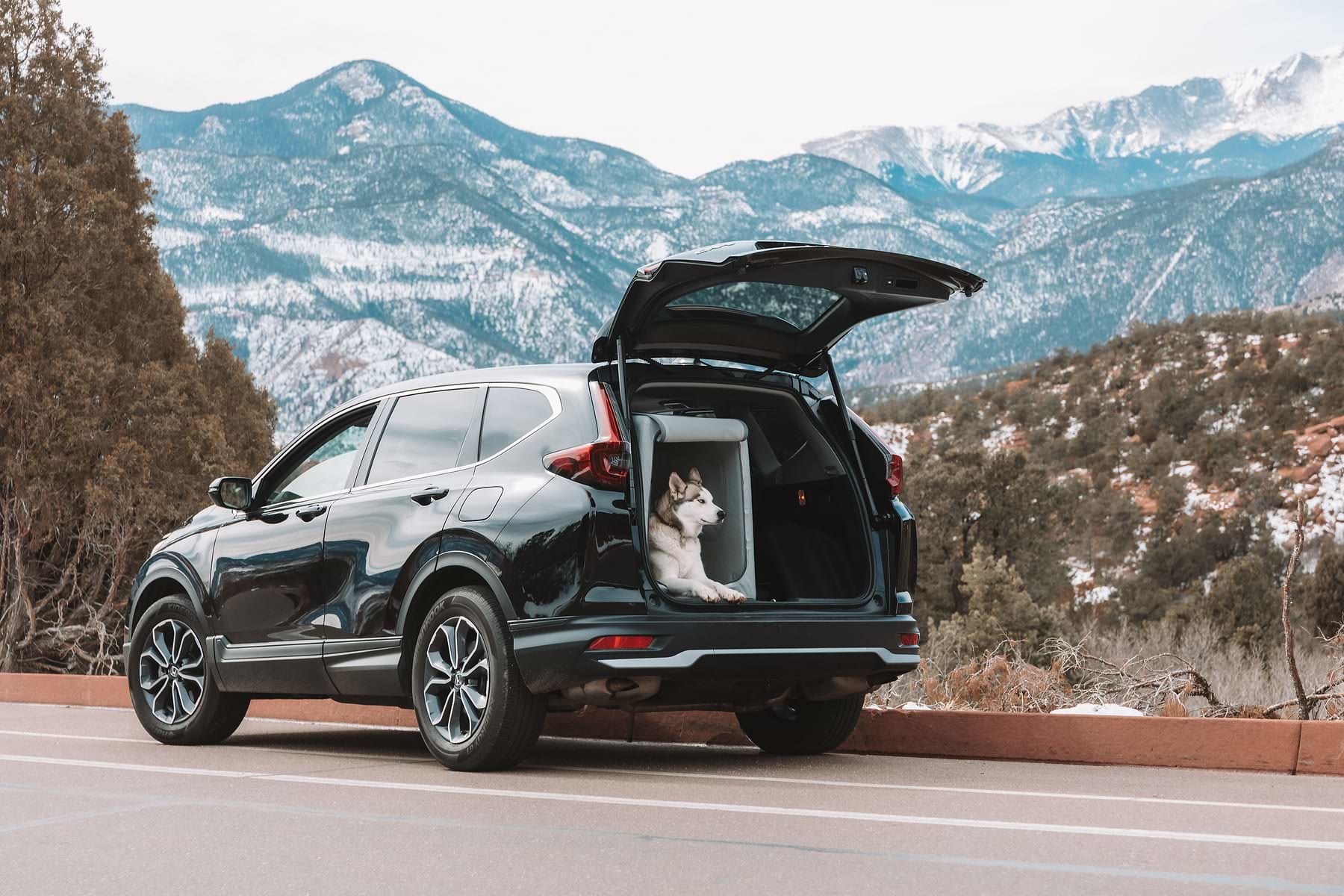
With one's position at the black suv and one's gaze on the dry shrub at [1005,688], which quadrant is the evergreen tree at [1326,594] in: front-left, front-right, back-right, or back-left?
front-left

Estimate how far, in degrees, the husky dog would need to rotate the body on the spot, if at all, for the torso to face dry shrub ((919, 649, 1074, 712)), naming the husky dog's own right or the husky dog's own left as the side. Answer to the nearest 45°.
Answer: approximately 90° to the husky dog's own left

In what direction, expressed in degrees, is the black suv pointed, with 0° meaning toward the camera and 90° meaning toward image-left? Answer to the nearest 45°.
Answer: approximately 135°

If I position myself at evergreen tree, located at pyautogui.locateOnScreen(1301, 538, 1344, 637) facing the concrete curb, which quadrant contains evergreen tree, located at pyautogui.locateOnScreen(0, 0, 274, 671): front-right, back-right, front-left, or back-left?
front-right

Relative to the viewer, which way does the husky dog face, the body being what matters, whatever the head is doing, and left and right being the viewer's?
facing the viewer and to the right of the viewer

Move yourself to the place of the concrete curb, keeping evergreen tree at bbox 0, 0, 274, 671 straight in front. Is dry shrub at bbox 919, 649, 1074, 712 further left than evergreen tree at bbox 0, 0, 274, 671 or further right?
right

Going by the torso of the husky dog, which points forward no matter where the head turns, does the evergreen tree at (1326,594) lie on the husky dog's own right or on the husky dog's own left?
on the husky dog's own left
